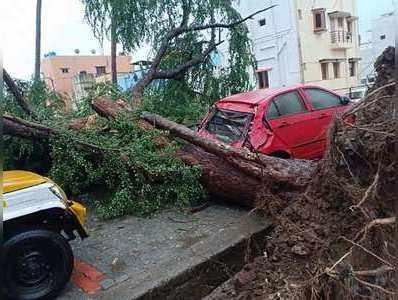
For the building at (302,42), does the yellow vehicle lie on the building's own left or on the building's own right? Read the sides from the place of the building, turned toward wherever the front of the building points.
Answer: on the building's own right

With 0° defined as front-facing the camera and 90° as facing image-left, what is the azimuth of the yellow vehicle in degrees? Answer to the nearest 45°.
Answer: approximately 270°

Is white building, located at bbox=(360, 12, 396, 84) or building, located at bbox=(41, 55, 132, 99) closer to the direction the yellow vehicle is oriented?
the white building

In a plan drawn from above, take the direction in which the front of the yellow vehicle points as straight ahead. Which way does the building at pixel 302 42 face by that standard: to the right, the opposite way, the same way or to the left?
to the right
